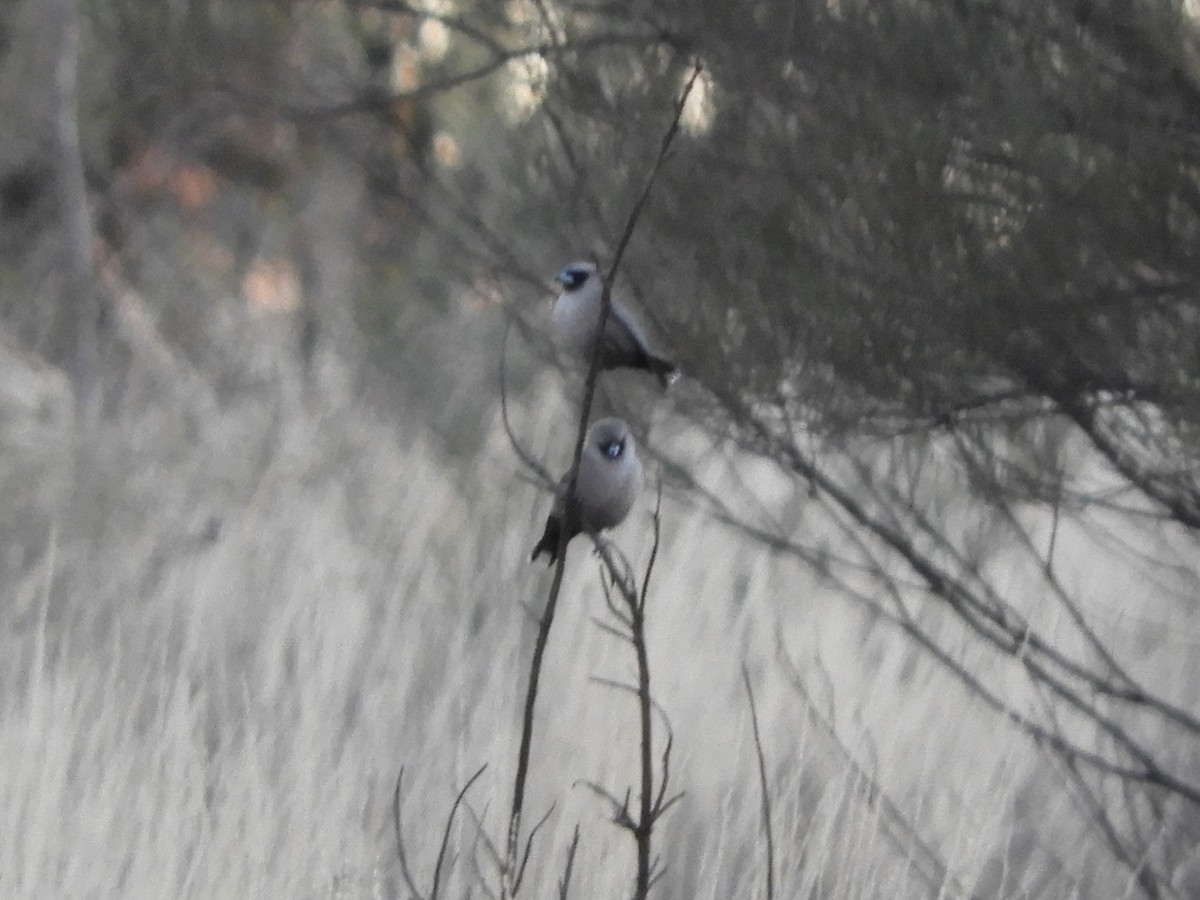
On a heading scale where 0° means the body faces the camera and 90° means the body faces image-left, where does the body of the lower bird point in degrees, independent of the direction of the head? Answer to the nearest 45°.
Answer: approximately 315°

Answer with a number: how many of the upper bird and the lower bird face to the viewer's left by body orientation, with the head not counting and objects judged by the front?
1

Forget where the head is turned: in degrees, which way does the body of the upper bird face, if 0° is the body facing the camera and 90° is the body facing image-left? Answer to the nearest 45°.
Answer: approximately 90°

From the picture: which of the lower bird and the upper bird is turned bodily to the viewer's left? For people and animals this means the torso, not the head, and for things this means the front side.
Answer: the upper bird

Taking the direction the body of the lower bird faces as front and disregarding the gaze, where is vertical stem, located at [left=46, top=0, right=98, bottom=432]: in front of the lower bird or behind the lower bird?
behind
